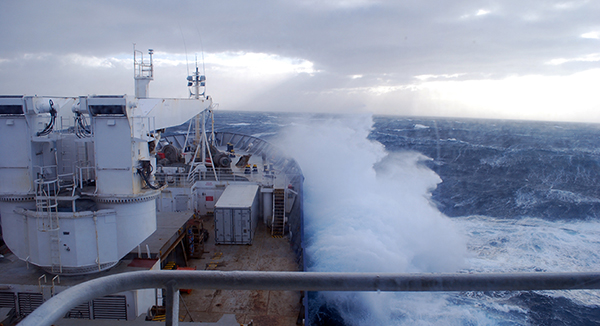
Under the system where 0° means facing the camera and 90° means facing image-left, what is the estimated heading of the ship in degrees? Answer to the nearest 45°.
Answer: approximately 180°

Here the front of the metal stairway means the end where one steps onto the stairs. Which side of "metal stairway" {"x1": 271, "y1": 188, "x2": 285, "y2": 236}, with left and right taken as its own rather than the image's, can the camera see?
front

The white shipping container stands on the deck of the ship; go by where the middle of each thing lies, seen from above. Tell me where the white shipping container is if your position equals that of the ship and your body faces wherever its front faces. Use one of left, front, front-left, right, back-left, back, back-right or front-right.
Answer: front-right

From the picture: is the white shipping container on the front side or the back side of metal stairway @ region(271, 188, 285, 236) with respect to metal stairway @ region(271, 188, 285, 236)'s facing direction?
on the front side

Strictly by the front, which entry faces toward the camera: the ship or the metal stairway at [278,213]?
the metal stairway

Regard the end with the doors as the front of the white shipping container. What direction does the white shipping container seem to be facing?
toward the camera

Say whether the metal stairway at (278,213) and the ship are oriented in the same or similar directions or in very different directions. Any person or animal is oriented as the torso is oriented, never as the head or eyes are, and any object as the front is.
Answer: very different directions

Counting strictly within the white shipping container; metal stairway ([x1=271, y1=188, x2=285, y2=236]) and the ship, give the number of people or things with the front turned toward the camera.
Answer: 2

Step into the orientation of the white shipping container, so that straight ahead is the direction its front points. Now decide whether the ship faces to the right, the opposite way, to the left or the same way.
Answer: the opposite way
